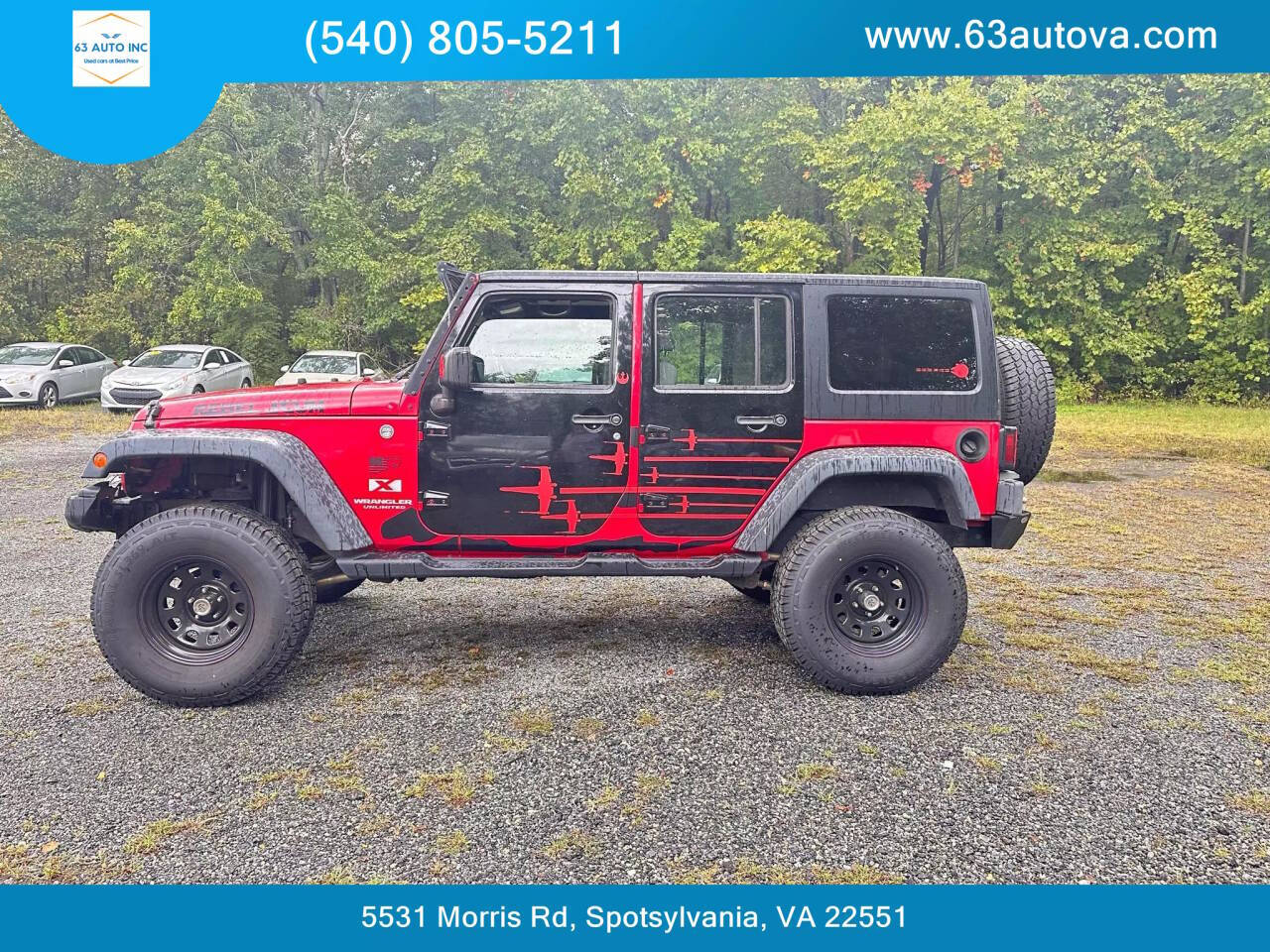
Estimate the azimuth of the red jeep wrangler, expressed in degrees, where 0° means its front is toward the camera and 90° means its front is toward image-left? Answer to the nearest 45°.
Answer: approximately 90°

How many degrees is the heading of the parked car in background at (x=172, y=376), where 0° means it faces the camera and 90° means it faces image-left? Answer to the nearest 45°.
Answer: approximately 45°

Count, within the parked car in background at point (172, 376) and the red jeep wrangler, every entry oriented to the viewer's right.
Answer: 0

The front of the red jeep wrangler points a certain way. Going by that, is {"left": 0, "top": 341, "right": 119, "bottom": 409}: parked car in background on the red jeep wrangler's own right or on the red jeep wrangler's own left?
on the red jeep wrangler's own right

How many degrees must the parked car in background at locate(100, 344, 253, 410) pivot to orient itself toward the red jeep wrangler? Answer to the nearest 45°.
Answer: approximately 45° to its left

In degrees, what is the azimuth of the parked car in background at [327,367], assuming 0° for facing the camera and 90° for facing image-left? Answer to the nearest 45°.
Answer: approximately 45°

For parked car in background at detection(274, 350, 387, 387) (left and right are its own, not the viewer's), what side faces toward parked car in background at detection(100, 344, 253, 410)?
right

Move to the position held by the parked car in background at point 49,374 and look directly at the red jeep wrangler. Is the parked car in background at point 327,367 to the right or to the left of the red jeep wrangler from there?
left
